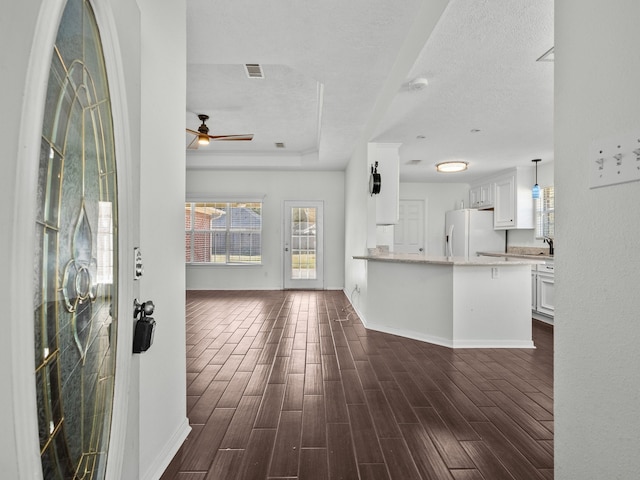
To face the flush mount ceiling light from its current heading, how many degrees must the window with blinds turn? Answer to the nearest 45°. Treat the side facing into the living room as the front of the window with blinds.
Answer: approximately 45° to its left

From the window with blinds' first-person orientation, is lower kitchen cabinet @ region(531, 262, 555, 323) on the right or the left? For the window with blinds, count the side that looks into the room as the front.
on its left

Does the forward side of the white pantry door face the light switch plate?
yes

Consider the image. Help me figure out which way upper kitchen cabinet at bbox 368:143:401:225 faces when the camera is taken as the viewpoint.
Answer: facing to the right of the viewer

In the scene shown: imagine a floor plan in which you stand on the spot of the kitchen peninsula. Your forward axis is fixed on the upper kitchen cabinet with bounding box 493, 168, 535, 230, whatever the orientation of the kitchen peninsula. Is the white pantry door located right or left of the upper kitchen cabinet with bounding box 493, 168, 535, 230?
left

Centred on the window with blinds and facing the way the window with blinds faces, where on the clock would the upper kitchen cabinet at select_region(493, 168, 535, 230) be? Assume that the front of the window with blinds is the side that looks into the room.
The upper kitchen cabinet is roughly at 10 o'clock from the window with blinds.

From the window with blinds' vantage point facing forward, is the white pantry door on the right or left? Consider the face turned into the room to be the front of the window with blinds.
on its left

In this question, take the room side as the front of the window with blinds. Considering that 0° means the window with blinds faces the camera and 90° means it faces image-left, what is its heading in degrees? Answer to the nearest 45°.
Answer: approximately 0°

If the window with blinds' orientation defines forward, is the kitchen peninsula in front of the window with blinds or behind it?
in front

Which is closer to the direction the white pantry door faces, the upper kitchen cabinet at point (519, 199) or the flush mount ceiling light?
the flush mount ceiling light

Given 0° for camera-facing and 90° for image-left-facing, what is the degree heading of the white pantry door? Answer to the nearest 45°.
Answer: approximately 0°
